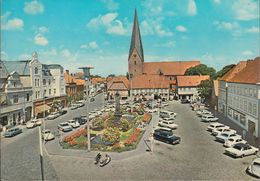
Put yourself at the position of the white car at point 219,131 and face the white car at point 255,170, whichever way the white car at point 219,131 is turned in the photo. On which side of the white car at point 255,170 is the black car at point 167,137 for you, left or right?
right

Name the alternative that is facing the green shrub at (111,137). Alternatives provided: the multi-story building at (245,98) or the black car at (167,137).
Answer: the multi-story building

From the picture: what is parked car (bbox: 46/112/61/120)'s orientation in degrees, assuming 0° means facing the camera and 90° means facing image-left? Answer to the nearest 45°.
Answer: approximately 45°

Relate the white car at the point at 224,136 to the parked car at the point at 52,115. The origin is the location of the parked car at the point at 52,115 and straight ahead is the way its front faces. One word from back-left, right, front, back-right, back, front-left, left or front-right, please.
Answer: left
